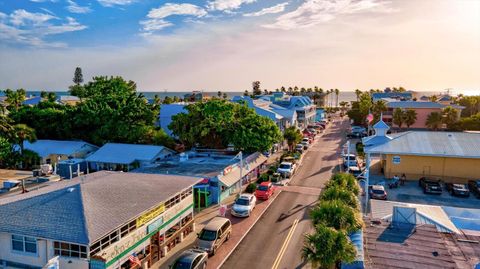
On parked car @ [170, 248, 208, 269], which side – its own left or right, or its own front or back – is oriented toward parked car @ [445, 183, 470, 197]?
back

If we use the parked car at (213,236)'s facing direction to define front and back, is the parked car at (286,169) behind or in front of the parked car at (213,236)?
behind

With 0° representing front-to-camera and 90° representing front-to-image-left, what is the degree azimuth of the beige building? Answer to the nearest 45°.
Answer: approximately 90°

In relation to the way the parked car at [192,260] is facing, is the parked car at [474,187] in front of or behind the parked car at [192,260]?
behind

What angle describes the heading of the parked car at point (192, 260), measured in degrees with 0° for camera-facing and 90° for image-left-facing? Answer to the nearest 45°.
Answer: approximately 45°

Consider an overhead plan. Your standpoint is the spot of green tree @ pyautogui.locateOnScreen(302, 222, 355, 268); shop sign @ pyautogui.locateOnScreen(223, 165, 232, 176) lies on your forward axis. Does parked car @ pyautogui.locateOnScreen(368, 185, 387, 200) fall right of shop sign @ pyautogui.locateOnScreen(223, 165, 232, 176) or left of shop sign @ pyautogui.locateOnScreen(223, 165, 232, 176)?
right

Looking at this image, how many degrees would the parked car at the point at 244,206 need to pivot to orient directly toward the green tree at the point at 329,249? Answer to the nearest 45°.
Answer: approximately 45° to its left

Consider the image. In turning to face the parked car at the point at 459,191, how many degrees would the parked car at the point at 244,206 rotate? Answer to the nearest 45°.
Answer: approximately 135° to its left

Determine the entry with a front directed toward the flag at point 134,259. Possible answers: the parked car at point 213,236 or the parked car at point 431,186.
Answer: the parked car at point 213,236

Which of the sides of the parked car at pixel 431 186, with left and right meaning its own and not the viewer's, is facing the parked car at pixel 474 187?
right
